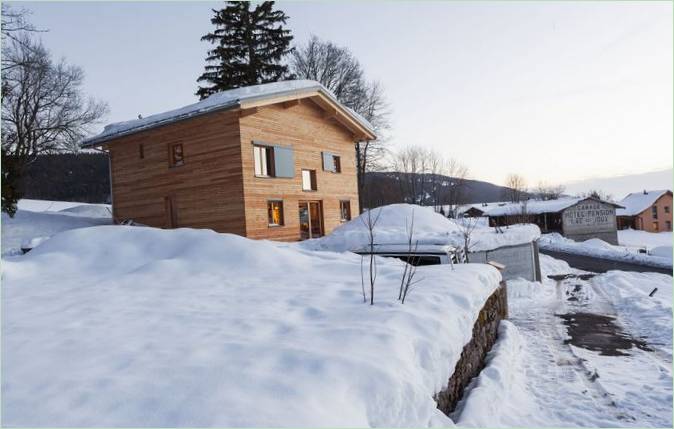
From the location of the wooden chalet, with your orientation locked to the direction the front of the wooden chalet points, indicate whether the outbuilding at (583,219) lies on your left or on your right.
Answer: on your left

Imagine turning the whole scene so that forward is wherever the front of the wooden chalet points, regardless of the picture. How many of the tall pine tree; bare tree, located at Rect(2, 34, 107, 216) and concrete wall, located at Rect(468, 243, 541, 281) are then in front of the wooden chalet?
1

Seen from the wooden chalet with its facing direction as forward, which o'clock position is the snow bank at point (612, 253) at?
The snow bank is roughly at 10 o'clock from the wooden chalet.

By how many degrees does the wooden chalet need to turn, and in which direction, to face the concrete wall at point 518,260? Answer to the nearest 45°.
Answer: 0° — it already faces it

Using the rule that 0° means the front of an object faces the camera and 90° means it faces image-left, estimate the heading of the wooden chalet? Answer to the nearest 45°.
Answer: approximately 315°

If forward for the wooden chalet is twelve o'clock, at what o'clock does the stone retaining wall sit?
The stone retaining wall is roughly at 1 o'clock from the wooden chalet.

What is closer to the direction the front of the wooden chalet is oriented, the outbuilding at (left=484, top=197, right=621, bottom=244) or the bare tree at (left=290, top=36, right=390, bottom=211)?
the outbuilding

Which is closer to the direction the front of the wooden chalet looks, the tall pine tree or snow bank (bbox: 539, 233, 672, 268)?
the snow bank

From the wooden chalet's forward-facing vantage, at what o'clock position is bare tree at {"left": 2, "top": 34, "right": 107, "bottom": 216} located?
The bare tree is roughly at 6 o'clock from the wooden chalet.

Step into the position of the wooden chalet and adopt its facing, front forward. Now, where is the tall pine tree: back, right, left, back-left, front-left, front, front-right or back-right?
back-left

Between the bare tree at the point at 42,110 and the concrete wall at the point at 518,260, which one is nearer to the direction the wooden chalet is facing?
the concrete wall

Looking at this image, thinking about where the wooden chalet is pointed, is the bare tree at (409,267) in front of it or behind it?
in front

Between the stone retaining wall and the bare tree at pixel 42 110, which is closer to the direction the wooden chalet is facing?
the stone retaining wall
